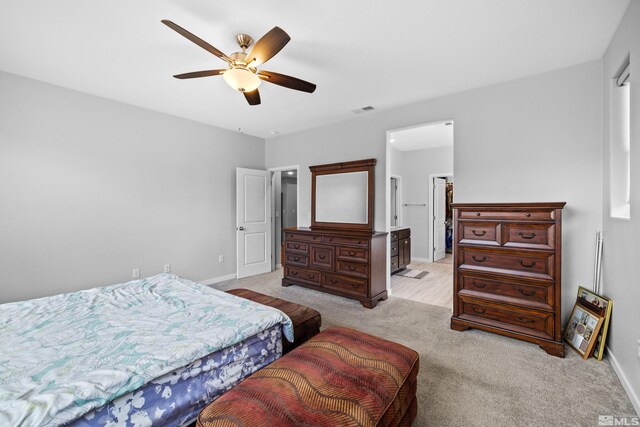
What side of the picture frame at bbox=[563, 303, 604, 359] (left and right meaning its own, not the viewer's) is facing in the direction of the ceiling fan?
front

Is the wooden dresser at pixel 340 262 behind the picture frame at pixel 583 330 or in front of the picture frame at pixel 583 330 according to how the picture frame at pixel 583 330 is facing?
in front

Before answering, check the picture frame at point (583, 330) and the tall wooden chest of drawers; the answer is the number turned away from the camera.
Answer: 0

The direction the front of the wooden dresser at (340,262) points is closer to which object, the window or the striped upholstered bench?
the striped upholstered bench

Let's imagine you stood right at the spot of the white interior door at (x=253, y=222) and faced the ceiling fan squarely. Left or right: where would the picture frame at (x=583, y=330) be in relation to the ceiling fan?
left

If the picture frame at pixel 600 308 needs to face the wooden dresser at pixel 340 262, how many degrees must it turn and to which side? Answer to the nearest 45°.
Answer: approximately 45° to its right

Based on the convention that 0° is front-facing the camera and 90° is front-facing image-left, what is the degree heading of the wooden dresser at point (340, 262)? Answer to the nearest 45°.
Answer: approximately 45°

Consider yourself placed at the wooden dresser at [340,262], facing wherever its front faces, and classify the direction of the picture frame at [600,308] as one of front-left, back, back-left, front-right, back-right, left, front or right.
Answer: left

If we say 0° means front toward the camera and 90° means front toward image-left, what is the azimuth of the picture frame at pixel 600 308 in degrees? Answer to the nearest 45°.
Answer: approximately 45°

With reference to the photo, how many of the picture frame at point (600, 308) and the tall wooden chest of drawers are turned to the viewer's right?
0

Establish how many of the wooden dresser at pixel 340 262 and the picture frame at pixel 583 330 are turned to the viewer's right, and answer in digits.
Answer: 0

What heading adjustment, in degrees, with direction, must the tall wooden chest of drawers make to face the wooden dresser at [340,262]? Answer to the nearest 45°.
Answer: approximately 45° to its right
